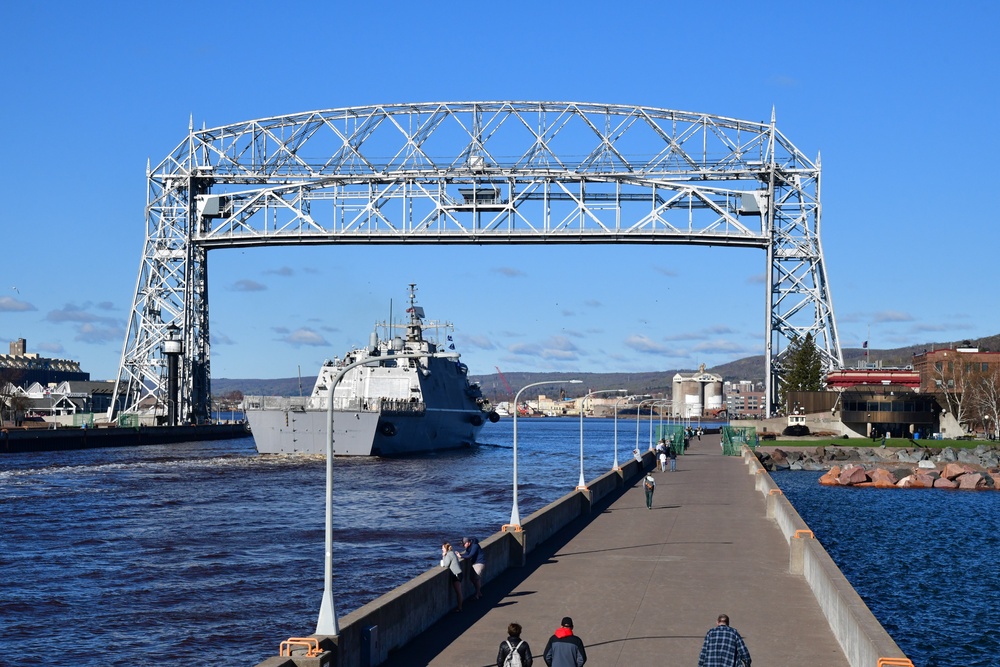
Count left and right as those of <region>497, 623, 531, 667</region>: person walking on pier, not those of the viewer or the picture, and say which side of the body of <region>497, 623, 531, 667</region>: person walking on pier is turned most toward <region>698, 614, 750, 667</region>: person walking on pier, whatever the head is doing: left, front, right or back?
right

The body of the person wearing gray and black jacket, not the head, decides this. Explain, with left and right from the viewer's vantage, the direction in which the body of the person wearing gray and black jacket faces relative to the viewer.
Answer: facing away from the viewer

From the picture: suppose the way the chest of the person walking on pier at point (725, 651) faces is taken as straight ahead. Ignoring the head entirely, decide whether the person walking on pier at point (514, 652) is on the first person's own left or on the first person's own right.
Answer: on the first person's own left

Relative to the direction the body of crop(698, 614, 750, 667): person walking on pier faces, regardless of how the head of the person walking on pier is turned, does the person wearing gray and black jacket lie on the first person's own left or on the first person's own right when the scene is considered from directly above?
on the first person's own left

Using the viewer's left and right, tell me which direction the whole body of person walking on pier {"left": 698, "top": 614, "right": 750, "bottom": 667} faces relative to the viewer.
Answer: facing away from the viewer

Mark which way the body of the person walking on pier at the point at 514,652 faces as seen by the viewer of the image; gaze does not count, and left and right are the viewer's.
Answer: facing away from the viewer

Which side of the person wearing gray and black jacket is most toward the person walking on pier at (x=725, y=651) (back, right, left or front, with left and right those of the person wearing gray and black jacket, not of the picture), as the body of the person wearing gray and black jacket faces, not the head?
right

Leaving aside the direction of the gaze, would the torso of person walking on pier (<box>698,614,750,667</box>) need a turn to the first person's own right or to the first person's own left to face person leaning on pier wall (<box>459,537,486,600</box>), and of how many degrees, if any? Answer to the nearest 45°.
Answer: approximately 45° to the first person's own left

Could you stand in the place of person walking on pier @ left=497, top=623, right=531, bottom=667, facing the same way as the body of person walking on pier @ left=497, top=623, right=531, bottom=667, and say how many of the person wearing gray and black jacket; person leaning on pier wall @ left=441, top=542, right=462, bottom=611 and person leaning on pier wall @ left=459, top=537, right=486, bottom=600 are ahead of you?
2

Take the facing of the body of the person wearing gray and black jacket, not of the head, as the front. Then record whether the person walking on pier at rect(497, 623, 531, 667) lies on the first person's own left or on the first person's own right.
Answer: on the first person's own left
